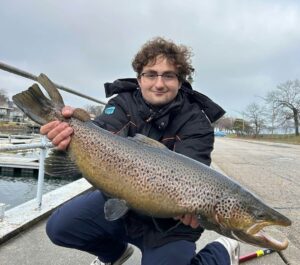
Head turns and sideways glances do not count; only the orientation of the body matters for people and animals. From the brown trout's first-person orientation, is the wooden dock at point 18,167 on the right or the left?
on its left

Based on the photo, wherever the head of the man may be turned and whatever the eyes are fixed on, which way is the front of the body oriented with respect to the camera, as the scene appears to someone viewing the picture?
toward the camera

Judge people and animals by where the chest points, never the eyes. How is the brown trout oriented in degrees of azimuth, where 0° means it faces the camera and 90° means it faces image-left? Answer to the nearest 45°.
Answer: approximately 270°
